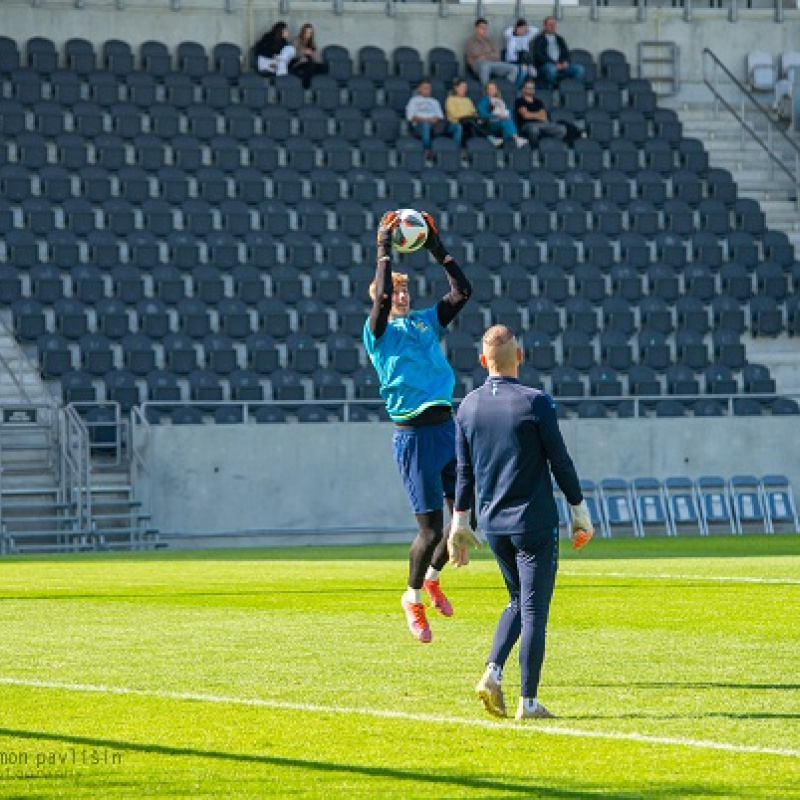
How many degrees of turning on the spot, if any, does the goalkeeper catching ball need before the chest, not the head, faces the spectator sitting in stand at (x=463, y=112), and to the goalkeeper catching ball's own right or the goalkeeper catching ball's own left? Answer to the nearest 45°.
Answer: approximately 135° to the goalkeeper catching ball's own left

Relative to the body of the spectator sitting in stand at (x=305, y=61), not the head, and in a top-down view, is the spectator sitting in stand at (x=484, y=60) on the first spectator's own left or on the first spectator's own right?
on the first spectator's own left

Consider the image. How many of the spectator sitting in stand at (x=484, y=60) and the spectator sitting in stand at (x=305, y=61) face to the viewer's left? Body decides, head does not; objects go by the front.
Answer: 0

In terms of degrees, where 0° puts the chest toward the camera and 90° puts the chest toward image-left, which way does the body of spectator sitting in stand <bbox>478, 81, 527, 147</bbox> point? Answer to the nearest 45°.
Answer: approximately 315°

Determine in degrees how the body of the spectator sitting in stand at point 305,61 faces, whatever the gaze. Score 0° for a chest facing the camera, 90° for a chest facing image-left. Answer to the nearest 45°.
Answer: approximately 0°

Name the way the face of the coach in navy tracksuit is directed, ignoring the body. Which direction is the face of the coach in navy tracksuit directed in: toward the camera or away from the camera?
away from the camera

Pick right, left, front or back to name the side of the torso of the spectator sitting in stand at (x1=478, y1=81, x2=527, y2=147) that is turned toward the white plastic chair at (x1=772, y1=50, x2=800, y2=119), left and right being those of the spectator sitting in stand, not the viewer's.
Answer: left

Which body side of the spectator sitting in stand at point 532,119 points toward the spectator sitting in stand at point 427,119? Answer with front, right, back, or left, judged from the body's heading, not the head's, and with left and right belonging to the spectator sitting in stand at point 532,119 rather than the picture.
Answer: right
